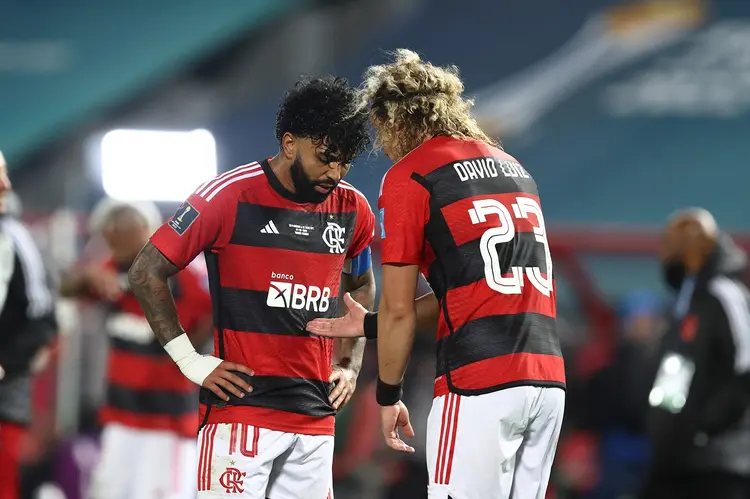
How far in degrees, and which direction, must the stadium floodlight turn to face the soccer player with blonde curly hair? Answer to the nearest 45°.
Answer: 0° — it already faces them

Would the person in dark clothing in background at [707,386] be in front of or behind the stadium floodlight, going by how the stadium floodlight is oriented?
in front

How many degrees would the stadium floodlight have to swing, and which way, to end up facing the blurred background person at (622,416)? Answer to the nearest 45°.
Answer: approximately 45° to its left

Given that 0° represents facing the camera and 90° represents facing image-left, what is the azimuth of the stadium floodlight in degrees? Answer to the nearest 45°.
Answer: approximately 0°

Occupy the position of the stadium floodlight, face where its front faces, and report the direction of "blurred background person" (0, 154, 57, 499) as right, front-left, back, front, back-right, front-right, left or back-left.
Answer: front

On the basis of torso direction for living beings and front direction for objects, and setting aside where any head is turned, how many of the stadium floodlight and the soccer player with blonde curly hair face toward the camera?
1

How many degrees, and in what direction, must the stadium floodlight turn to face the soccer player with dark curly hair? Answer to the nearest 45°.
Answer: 0° — it already faces them

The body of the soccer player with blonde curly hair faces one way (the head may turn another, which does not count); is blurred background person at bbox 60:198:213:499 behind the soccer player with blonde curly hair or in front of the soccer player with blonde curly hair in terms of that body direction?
in front

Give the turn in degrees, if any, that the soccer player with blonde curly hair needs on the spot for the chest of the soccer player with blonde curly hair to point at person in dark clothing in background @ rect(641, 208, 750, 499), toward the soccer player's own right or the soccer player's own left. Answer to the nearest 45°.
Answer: approximately 90° to the soccer player's own right

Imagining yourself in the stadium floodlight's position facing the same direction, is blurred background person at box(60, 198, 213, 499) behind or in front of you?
in front

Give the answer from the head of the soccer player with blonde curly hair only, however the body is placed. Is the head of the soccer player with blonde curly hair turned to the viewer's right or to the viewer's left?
to the viewer's left

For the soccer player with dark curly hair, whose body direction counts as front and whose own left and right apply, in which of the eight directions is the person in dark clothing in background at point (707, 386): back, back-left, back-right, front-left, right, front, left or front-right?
left
